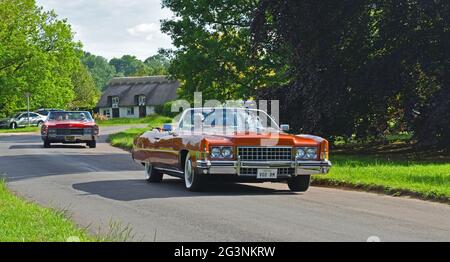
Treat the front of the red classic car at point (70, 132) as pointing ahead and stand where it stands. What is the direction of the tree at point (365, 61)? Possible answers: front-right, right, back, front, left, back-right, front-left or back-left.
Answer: front-left

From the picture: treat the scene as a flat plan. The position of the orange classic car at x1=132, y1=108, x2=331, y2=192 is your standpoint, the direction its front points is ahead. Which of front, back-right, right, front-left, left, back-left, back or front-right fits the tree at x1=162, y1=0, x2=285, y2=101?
back-left

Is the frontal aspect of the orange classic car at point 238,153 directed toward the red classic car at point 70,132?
no

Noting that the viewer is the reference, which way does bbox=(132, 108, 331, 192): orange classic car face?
facing the viewer and to the right of the viewer

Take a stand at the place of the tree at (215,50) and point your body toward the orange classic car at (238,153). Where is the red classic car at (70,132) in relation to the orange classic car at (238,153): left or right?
right

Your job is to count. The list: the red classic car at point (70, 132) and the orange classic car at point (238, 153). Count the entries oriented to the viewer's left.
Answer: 0

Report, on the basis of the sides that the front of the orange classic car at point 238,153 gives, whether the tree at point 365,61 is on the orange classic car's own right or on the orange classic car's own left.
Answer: on the orange classic car's own left

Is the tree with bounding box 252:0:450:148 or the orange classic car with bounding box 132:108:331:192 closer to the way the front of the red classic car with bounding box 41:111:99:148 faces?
the orange classic car

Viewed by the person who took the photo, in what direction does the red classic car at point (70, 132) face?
facing the viewer

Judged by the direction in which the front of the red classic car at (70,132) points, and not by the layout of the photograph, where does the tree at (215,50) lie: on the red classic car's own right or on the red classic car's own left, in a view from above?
on the red classic car's own left

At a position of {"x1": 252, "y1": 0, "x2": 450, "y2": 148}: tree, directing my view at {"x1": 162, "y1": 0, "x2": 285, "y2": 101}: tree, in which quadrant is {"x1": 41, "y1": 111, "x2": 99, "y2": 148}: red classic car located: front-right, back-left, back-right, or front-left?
front-left

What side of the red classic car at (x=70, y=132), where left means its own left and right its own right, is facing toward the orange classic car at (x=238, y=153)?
front

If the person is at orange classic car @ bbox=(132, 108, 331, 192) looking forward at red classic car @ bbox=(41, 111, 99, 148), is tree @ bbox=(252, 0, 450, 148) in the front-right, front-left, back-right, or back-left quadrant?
front-right
